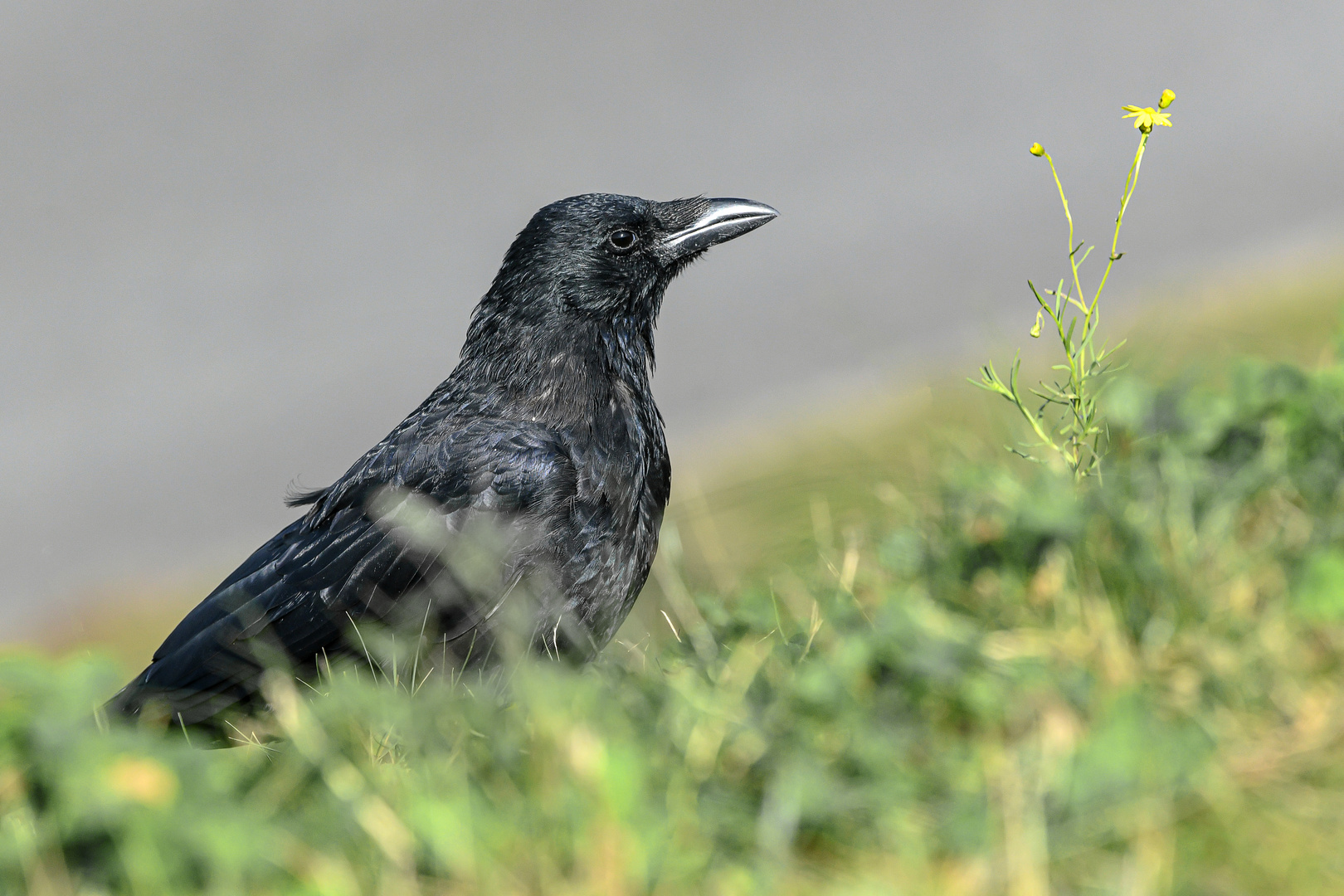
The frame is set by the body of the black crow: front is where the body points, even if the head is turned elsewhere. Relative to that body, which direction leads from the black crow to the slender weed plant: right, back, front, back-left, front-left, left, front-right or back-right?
front-right

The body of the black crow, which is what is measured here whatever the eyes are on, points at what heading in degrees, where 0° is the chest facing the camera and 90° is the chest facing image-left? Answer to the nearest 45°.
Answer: approximately 270°
